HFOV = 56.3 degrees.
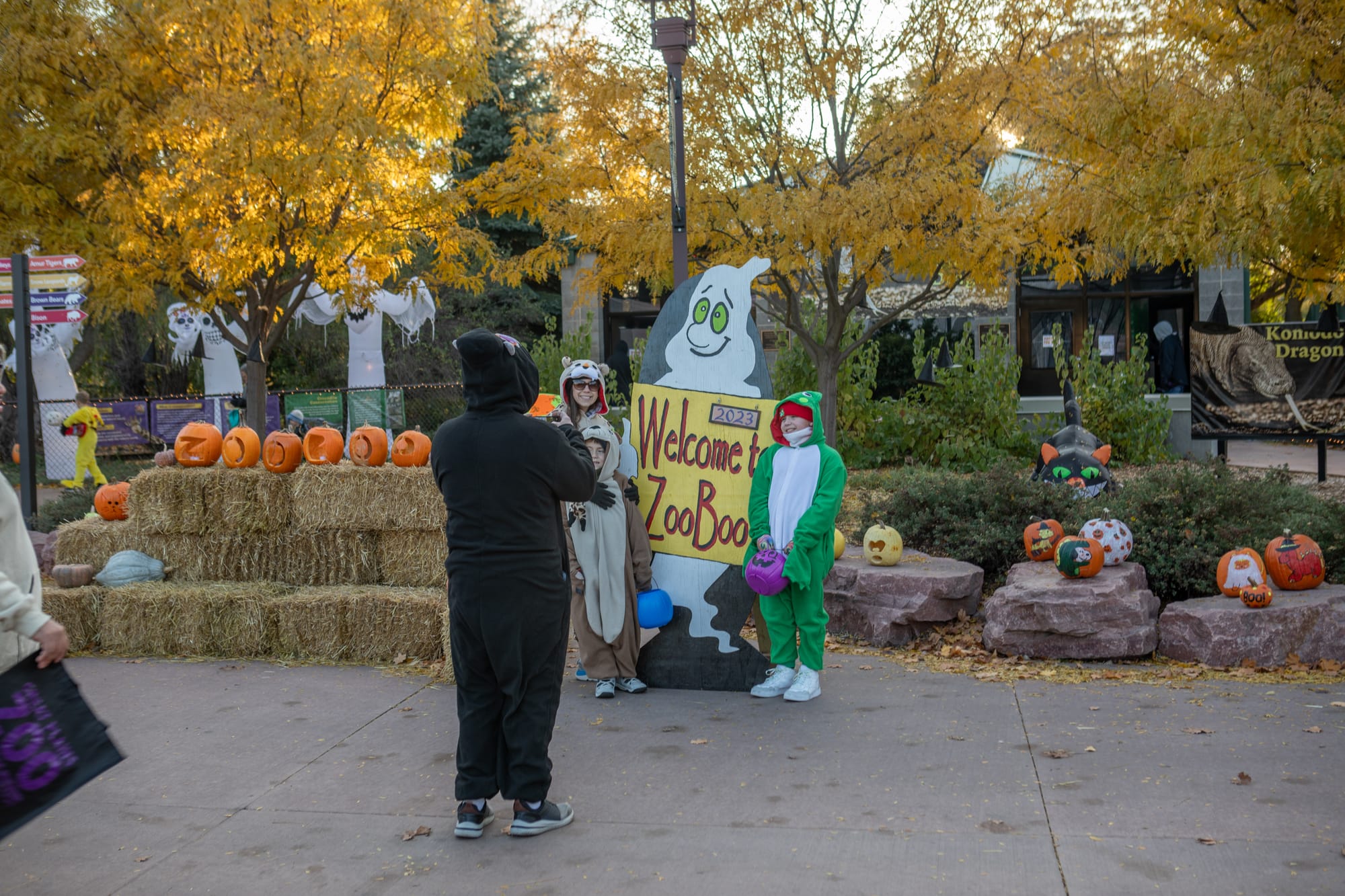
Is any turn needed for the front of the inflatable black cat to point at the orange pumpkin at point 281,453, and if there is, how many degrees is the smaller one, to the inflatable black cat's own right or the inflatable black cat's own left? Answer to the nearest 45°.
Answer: approximately 45° to the inflatable black cat's own right

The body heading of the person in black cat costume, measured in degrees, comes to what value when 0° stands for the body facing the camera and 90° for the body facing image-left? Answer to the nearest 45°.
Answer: approximately 225°

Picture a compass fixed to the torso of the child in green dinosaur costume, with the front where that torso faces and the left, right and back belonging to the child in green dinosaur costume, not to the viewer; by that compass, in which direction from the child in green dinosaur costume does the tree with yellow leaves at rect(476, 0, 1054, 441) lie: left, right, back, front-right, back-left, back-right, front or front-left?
back-right

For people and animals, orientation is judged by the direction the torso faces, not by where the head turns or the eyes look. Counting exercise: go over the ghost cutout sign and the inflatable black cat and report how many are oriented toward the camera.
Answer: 2

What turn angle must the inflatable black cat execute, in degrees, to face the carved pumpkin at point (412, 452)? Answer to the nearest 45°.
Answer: approximately 45° to its right

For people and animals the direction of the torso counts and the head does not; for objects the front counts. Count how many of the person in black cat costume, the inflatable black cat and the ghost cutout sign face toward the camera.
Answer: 2

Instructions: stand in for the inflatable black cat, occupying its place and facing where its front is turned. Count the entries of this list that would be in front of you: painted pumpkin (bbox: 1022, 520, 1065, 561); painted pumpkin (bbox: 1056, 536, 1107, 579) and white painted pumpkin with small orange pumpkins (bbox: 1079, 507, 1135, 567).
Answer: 3

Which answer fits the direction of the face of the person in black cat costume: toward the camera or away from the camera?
away from the camera

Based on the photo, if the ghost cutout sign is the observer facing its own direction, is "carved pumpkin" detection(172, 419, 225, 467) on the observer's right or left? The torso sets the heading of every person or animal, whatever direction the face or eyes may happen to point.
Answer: on its right

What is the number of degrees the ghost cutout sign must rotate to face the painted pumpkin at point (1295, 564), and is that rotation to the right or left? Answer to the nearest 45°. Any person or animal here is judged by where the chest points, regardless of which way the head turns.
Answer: approximately 90° to its left

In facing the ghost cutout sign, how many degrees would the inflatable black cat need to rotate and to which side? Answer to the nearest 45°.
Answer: approximately 45° to its right
